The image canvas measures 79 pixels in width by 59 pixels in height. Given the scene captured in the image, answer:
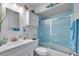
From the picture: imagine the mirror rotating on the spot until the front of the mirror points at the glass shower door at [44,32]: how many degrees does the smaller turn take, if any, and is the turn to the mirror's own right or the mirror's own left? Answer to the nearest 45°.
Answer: approximately 45° to the mirror's own left

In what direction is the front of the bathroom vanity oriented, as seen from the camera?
facing the viewer and to the right of the viewer

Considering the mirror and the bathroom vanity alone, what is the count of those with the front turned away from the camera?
0

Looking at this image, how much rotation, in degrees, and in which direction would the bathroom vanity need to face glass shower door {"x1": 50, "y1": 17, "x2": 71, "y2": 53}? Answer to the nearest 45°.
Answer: approximately 45° to its left

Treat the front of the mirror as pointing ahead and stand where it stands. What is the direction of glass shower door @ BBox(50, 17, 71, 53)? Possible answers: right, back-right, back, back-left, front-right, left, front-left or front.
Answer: front-left
